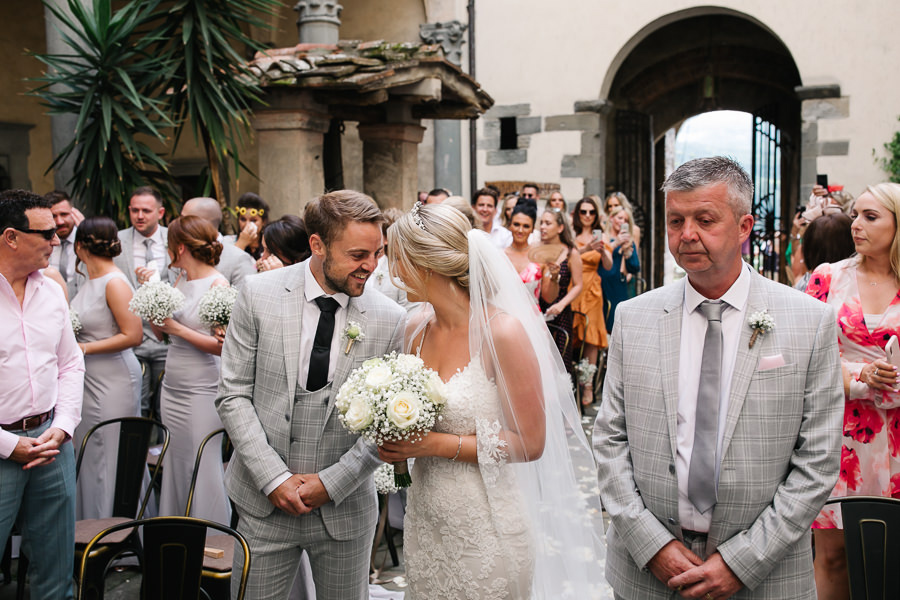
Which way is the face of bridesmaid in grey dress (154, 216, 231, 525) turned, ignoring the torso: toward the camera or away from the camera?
away from the camera

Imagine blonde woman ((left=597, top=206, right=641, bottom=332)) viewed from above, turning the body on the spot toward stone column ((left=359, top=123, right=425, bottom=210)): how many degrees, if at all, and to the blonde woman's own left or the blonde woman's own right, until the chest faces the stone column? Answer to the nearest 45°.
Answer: approximately 90° to the blonde woman's own right

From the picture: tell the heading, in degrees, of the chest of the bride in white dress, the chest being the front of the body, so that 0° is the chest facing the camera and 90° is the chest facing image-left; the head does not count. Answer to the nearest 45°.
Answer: approximately 45°

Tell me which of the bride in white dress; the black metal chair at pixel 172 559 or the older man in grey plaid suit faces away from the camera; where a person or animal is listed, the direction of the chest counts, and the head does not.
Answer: the black metal chair

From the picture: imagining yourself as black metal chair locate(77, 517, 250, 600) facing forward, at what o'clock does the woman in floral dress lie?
The woman in floral dress is roughly at 3 o'clock from the black metal chair.

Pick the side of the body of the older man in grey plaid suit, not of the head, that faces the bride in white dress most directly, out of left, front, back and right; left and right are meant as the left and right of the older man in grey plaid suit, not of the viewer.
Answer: right

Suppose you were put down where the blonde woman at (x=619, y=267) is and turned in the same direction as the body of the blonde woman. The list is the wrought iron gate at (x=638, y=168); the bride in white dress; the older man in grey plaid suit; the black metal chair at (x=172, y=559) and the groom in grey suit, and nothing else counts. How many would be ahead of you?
4

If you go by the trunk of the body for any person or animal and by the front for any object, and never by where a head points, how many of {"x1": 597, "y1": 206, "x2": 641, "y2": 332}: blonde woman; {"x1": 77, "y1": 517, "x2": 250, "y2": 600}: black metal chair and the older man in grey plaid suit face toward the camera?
2

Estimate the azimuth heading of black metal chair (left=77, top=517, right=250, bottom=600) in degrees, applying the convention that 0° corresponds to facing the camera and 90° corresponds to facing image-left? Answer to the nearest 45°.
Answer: approximately 180°

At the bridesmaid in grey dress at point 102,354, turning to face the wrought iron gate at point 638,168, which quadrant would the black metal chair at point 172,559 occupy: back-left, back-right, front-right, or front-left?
back-right

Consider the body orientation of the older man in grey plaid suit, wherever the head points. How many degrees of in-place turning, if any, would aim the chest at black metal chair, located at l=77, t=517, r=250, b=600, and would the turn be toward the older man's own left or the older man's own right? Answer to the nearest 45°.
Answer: approximately 90° to the older man's own right
